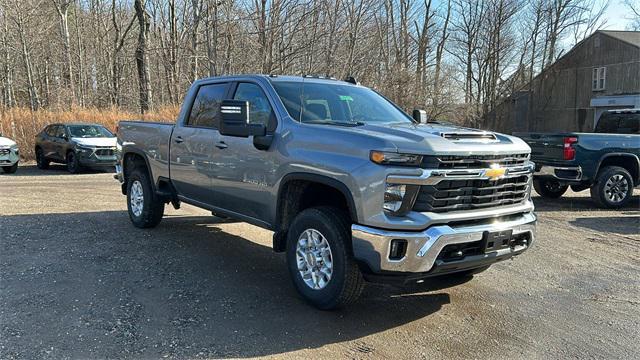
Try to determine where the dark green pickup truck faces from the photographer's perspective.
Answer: facing away from the viewer and to the right of the viewer

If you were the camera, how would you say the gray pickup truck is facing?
facing the viewer and to the right of the viewer

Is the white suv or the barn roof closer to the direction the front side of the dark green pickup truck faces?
the barn roof

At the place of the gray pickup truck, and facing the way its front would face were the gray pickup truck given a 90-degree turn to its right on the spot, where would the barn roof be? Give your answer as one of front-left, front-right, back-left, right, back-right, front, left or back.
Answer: back

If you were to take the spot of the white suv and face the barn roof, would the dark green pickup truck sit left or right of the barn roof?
right

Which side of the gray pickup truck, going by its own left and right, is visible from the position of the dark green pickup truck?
left

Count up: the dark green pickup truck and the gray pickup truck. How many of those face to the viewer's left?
0

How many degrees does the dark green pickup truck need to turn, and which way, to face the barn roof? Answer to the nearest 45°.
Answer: approximately 45° to its left

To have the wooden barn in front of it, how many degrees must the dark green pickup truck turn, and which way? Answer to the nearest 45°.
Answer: approximately 45° to its left

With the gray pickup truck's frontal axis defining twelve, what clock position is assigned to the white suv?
The white suv is roughly at 6 o'clock from the gray pickup truck.
